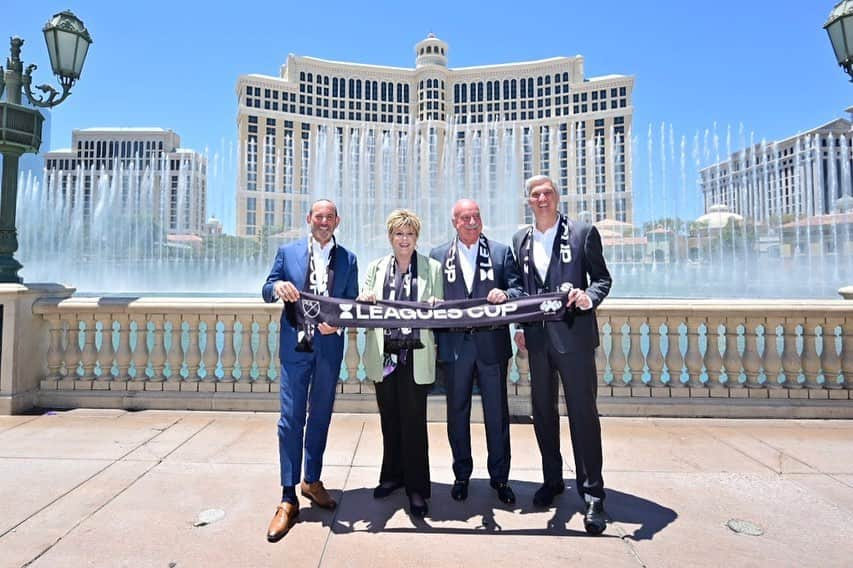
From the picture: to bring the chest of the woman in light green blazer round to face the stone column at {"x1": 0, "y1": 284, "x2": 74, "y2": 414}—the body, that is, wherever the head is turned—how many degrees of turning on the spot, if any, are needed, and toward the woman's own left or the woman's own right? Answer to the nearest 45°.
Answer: approximately 135° to the woman's own right

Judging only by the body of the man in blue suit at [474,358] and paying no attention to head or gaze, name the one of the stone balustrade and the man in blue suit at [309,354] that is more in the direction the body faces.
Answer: the man in blue suit

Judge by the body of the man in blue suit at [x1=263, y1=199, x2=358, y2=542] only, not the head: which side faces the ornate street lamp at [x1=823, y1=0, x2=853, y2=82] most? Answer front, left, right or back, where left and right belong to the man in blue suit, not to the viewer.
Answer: left

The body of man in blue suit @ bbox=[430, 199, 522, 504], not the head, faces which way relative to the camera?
toward the camera

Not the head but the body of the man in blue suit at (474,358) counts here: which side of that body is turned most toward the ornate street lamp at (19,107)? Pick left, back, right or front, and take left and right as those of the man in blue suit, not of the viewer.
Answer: right

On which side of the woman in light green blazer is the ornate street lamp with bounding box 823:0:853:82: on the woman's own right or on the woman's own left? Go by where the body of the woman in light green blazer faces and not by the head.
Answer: on the woman's own left

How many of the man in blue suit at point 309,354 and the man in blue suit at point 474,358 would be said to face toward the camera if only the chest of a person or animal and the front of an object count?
2

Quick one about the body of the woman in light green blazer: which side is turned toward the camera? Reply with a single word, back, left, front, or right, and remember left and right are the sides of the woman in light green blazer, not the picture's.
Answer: front

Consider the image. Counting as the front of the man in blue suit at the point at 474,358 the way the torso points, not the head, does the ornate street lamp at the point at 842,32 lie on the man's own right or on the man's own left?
on the man's own left

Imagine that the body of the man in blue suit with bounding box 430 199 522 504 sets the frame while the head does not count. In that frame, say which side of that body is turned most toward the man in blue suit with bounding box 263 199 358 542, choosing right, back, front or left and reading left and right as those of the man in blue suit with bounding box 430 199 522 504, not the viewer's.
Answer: right
